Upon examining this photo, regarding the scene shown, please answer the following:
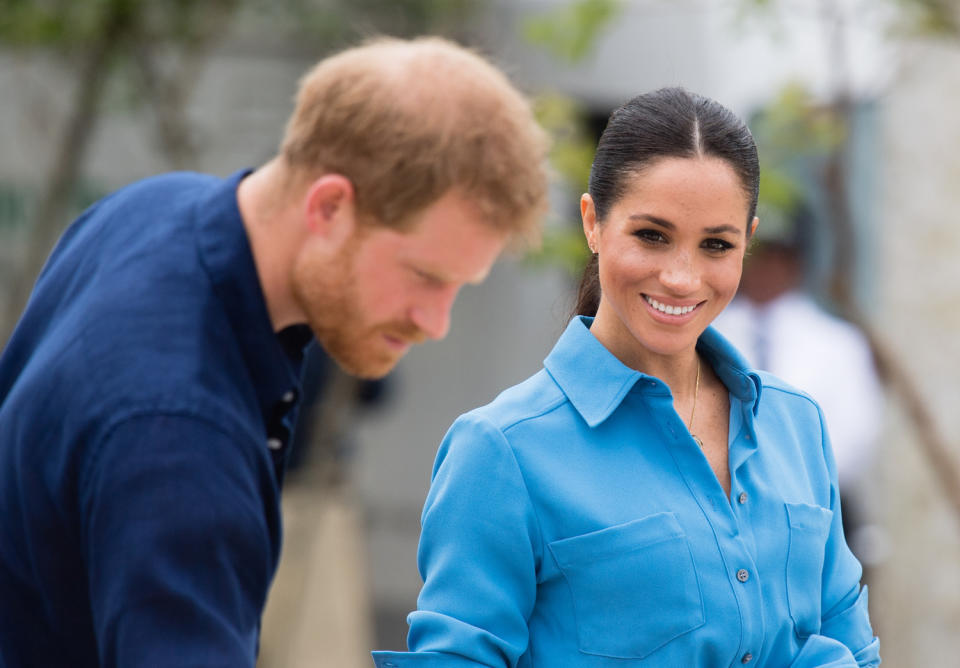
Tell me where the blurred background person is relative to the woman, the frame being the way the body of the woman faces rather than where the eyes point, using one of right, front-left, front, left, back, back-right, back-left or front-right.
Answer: back-left

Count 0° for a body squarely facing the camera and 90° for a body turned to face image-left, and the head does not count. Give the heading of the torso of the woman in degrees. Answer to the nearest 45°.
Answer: approximately 315°

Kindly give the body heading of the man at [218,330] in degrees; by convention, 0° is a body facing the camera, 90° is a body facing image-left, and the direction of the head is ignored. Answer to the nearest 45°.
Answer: approximately 270°

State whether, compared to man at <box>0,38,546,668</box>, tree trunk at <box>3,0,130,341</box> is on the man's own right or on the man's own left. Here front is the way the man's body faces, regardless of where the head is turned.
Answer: on the man's own left

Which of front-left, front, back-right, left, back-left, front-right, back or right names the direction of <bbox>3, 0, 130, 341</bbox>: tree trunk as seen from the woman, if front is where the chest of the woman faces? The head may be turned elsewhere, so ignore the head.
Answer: back

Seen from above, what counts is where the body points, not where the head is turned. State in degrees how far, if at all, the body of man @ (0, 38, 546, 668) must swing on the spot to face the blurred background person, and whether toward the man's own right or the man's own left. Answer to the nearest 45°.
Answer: approximately 45° to the man's own left

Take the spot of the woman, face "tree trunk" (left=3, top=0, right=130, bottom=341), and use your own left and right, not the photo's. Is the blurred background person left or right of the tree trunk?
right

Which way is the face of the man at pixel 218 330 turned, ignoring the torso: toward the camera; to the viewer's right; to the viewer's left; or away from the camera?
to the viewer's right

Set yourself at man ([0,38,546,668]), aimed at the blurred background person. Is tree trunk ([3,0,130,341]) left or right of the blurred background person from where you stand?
left
